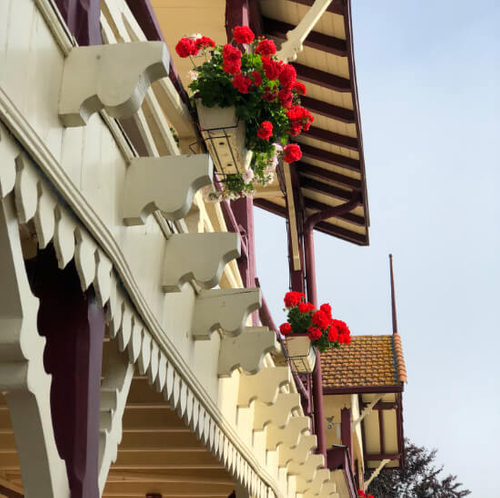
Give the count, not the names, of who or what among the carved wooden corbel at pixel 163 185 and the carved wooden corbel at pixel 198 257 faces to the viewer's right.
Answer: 2

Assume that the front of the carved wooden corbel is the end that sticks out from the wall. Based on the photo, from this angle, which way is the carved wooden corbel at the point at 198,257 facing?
to the viewer's right

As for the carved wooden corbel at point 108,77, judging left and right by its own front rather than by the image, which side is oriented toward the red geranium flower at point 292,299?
left

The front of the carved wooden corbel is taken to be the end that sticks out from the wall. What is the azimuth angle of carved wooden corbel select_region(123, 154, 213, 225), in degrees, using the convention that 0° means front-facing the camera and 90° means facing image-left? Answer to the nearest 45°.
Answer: approximately 270°

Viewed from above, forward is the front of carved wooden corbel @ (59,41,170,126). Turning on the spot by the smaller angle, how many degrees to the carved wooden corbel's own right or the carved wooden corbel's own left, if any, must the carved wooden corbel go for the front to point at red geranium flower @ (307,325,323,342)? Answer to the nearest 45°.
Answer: approximately 90° to the carved wooden corbel's own left

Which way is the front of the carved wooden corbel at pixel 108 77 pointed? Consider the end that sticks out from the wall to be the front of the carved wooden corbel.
to the viewer's right

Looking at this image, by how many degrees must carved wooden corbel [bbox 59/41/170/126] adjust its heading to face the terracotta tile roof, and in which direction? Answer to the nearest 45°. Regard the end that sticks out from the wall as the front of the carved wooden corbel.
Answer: approximately 90° to its left
